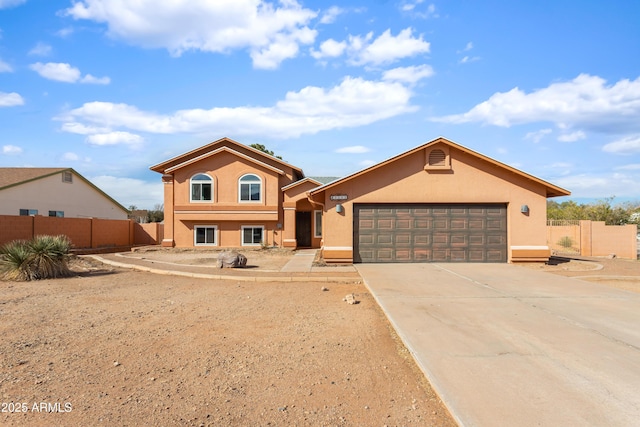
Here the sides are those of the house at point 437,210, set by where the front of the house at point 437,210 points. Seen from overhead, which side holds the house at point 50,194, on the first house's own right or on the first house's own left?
on the first house's own right

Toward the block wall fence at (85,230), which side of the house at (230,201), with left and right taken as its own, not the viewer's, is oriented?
right

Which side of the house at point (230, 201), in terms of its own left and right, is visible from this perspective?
front

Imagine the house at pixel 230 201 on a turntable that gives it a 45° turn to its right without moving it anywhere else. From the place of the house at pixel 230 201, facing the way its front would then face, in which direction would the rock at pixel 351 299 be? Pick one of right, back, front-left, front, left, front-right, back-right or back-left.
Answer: front-left

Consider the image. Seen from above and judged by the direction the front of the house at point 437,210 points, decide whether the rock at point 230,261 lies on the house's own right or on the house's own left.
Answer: on the house's own right

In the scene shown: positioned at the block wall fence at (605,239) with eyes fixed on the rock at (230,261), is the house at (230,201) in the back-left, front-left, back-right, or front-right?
front-right

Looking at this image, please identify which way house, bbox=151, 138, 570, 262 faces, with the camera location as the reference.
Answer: facing the viewer

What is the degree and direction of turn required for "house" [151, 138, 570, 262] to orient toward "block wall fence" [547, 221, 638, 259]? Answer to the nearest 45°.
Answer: approximately 135° to its left

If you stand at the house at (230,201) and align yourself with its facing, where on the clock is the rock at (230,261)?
The rock is roughly at 12 o'clock from the house.

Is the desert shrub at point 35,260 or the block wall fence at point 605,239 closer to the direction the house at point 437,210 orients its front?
the desert shrub
